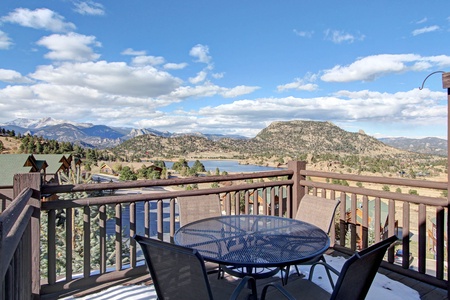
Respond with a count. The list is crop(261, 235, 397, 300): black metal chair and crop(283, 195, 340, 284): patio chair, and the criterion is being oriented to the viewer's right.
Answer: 0

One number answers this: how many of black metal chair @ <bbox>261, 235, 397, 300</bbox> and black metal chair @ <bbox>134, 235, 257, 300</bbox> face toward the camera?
0

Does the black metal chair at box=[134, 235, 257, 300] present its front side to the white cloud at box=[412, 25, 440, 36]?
yes

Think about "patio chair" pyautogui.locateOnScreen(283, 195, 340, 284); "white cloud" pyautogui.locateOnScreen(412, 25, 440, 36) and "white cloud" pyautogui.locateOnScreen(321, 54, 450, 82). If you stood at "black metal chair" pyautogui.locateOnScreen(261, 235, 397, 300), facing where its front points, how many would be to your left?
0

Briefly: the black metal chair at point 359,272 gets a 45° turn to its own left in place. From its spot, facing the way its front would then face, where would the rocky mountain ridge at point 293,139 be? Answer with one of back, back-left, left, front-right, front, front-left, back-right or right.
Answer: right

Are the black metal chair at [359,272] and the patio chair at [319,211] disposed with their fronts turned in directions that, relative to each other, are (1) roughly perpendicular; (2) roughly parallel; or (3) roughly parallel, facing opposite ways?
roughly perpendicular

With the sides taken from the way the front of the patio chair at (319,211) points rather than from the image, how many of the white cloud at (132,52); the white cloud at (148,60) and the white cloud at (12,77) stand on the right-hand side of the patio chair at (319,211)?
3

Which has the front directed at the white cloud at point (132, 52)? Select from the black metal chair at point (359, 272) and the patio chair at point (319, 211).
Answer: the black metal chair

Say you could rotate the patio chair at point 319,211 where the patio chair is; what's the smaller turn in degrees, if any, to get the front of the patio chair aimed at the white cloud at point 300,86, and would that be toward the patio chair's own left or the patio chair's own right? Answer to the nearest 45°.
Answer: approximately 135° to the patio chair's own right

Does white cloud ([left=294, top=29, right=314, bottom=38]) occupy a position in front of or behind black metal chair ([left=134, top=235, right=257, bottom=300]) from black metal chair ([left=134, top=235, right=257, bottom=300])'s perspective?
in front

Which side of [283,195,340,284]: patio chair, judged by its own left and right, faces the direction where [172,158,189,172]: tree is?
right

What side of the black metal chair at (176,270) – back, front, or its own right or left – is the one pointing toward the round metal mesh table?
front

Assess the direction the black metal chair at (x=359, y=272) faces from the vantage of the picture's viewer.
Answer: facing away from the viewer and to the left of the viewer

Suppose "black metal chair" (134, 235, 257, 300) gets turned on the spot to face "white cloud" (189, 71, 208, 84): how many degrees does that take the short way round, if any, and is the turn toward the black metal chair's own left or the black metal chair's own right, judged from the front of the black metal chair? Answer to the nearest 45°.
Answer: approximately 45° to the black metal chair's own left

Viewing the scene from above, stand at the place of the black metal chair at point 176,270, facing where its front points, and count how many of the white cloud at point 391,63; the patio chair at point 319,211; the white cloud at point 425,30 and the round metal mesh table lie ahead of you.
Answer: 4

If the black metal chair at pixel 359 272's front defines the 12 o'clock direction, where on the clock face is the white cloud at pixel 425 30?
The white cloud is roughly at 2 o'clock from the black metal chair.

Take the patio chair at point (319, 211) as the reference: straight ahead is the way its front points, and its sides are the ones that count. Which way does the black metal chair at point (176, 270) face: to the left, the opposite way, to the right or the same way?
the opposite way

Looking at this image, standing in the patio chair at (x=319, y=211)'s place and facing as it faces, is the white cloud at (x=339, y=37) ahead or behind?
behind

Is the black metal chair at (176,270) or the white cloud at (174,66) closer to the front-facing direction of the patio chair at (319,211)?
the black metal chair

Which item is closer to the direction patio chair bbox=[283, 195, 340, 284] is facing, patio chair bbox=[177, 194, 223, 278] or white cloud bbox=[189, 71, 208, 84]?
the patio chair

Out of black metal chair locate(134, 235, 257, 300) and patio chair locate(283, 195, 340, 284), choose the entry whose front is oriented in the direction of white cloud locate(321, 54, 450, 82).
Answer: the black metal chair

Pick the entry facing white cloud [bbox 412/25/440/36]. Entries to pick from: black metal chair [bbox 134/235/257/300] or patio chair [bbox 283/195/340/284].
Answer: the black metal chair
